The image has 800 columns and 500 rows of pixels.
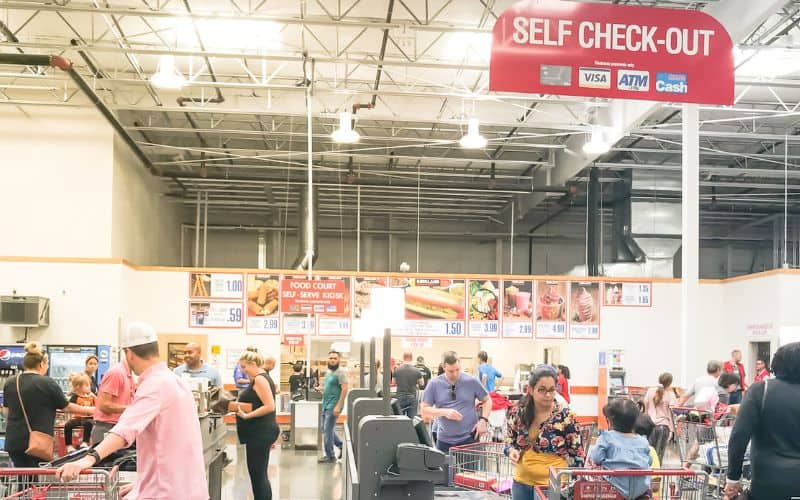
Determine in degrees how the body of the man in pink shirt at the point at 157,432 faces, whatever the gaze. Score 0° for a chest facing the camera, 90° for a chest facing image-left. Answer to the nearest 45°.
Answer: approximately 135°

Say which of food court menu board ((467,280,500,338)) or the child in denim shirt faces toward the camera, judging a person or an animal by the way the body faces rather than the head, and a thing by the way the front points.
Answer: the food court menu board

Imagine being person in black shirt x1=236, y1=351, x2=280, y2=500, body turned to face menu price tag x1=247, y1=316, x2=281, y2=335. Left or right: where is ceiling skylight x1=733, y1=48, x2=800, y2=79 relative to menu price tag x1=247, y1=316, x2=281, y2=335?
right

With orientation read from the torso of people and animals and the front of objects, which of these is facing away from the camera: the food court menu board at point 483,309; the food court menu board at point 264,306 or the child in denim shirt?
the child in denim shirt

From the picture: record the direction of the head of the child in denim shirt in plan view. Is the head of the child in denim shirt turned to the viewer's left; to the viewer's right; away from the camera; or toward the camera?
away from the camera

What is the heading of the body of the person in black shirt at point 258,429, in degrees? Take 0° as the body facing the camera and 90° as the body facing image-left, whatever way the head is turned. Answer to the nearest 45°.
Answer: approximately 90°

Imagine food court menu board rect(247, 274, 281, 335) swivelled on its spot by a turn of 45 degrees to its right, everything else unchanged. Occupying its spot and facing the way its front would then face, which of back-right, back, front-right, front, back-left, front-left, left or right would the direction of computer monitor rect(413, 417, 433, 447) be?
front-left

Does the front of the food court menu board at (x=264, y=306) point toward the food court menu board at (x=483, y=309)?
no

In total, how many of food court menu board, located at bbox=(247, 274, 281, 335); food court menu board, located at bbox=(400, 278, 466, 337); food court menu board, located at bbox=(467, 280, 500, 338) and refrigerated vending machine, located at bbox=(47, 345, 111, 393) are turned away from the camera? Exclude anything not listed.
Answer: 0

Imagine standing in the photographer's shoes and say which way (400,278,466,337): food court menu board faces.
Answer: facing the viewer

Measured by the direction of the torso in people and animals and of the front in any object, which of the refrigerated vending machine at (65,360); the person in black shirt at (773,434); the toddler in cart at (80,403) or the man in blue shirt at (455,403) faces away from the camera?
the person in black shirt

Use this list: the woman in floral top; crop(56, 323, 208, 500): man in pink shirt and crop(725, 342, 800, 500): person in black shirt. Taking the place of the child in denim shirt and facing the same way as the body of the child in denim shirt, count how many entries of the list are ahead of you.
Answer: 0

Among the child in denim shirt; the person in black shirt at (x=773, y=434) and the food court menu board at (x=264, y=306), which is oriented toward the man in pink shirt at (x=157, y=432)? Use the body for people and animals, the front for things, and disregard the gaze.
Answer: the food court menu board

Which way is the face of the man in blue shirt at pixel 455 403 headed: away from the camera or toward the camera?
toward the camera

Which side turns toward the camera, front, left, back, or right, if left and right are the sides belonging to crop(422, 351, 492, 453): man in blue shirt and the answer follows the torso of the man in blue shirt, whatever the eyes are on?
front

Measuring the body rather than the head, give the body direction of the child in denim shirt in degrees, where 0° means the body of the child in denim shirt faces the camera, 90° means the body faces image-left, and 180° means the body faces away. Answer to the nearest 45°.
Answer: approximately 180°

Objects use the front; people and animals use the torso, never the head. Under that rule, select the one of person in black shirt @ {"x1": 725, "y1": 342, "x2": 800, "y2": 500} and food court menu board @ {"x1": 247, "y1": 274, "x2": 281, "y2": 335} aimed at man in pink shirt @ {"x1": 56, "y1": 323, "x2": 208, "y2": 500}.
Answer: the food court menu board

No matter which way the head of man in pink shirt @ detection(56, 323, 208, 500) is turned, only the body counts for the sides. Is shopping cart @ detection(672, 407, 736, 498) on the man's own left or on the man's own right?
on the man's own right
